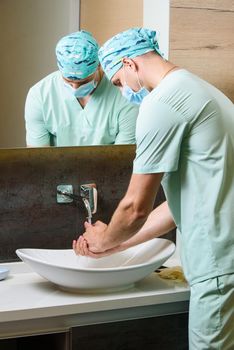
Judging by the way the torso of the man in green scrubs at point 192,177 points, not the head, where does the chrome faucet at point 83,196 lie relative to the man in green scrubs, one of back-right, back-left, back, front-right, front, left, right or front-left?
front

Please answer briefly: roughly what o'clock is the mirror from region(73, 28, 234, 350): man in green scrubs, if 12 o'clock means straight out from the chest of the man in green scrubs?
The mirror is roughly at 12 o'clock from the man in green scrubs.

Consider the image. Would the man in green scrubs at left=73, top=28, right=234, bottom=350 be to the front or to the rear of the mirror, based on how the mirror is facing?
to the front

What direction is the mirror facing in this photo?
toward the camera

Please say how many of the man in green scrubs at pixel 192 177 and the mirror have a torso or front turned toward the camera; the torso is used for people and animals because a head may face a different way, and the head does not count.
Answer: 1

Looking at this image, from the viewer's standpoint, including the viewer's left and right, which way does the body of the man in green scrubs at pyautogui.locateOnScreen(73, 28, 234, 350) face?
facing away from the viewer and to the left of the viewer

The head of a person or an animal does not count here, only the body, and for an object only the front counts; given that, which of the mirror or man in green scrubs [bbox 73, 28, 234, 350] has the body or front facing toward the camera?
the mirror
